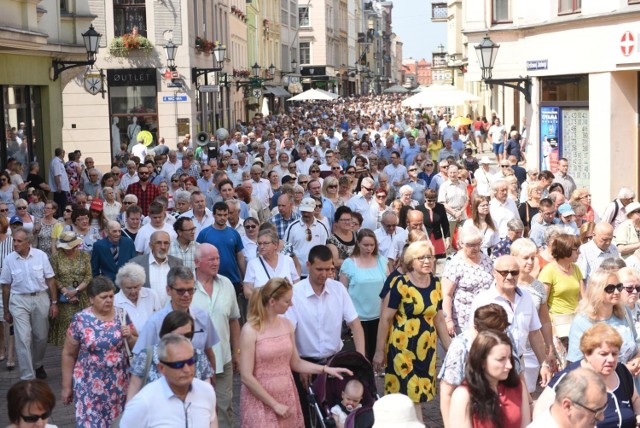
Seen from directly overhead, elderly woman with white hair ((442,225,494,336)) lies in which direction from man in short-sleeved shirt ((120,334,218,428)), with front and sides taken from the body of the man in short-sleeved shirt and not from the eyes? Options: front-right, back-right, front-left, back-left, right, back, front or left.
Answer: left

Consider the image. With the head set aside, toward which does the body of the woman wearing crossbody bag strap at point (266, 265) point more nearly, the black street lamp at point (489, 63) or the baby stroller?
the baby stroller

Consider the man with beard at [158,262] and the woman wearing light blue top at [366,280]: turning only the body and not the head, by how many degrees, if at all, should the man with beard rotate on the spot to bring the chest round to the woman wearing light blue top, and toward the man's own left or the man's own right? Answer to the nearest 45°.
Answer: approximately 45° to the man's own left

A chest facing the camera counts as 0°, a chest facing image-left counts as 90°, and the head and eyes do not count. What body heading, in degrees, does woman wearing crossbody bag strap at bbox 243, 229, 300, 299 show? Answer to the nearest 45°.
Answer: approximately 0°

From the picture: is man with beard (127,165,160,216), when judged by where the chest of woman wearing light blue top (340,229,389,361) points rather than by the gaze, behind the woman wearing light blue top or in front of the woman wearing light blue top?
behind

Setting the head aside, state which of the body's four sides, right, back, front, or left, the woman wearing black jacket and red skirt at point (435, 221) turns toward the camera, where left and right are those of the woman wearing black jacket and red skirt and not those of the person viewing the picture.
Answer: front

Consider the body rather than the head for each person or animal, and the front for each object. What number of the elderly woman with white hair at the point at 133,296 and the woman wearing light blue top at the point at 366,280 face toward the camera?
2

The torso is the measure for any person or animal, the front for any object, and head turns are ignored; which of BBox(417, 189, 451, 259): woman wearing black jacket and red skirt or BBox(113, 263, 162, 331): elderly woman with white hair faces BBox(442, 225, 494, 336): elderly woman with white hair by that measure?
the woman wearing black jacket and red skirt

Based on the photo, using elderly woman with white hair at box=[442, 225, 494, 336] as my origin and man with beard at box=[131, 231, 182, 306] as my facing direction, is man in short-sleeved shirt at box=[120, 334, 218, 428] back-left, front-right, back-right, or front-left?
front-left

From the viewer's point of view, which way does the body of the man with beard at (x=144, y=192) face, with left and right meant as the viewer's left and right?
facing the viewer

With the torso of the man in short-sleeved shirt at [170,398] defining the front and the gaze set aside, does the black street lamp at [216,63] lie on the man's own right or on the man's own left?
on the man's own left

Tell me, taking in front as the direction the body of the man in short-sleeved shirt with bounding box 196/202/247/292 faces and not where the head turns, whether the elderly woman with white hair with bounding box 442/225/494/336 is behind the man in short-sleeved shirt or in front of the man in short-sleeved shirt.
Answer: in front

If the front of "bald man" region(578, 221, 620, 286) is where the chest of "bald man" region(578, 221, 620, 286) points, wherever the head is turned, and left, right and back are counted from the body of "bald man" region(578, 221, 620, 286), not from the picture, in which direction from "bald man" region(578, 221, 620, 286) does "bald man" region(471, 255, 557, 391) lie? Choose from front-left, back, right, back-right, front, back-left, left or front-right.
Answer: front-right

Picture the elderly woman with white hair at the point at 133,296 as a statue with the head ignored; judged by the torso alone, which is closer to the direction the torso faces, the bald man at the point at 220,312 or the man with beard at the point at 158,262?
the bald man
